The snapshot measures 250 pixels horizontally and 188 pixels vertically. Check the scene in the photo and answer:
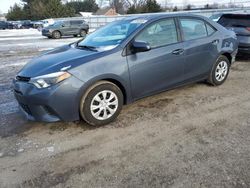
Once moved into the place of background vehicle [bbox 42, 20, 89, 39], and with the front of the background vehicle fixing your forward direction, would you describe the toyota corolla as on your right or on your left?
on your left

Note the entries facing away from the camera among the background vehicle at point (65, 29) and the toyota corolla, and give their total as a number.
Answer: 0

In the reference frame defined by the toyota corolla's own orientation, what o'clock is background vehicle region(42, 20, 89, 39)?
The background vehicle is roughly at 4 o'clock from the toyota corolla.

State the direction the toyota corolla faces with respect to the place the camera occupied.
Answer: facing the viewer and to the left of the viewer

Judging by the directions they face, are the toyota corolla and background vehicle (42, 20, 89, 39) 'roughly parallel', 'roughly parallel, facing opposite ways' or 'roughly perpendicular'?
roughly parallel

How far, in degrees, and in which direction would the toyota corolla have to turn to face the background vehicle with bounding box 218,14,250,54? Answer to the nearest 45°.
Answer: approximately 180°

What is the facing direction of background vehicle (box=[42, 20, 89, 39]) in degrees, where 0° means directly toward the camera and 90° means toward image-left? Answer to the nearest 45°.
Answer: approximately 45°
